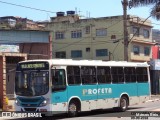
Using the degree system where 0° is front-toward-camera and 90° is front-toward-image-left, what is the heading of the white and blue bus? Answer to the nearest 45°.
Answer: approximately 45°

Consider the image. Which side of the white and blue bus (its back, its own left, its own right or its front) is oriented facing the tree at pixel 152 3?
back
